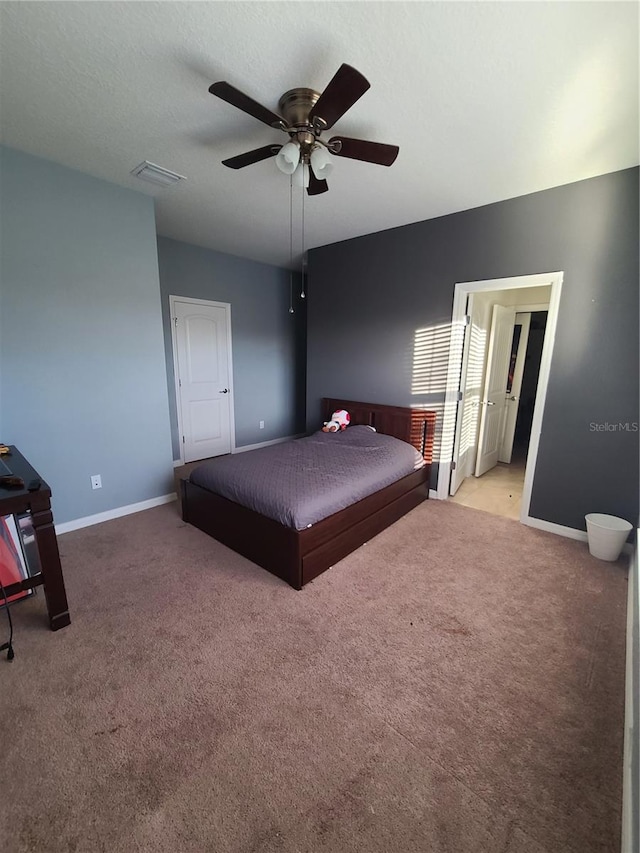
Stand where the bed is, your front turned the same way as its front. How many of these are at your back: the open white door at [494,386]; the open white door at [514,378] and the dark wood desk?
2

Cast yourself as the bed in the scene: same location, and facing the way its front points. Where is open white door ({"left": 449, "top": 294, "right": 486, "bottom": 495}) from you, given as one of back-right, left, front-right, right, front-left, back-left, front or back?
back

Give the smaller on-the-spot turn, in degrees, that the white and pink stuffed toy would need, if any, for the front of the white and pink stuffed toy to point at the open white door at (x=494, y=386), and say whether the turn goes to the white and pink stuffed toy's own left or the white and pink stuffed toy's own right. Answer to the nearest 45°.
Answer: approximately 135° to the white and pink stuffed toy's own left

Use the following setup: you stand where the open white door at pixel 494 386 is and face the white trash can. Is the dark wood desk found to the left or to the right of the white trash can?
right

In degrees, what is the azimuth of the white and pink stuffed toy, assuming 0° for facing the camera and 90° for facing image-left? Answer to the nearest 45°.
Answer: approximately 45°

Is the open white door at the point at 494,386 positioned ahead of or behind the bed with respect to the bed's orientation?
behind

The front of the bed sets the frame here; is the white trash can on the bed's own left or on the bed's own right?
on the bed's own left

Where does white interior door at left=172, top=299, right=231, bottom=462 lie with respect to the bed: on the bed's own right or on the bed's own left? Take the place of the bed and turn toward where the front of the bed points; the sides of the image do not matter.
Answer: on the bed's own right

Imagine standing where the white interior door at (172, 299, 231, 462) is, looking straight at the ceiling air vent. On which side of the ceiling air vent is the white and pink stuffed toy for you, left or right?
left

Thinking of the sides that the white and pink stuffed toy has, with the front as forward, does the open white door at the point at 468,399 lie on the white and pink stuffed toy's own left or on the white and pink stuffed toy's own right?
on the white and pink stuffed toy's own left

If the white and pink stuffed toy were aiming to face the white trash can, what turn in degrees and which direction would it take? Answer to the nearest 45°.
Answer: approximately 90° to its left
